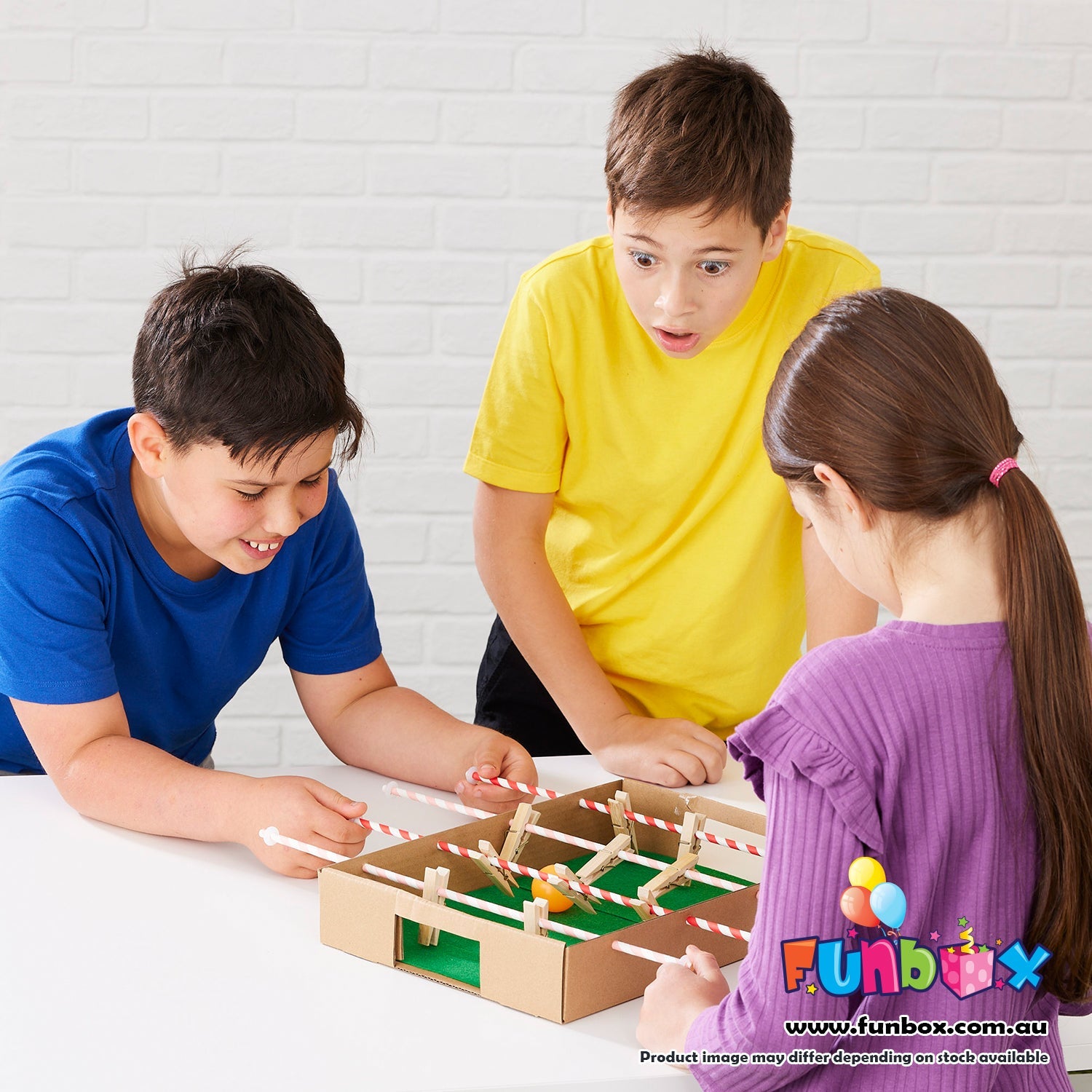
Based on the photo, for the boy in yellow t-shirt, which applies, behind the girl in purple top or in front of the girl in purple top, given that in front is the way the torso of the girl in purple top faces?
in front

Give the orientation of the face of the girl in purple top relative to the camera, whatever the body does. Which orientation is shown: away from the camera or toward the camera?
away from the camera

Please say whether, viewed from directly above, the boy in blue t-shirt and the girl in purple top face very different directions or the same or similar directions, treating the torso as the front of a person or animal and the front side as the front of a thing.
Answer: very different directions

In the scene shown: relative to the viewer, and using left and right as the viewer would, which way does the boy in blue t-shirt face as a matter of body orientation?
facing the viewer and to the right of the viewer

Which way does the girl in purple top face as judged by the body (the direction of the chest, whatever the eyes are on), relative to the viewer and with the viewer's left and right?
facing away from the viewer and to the left of the viewer

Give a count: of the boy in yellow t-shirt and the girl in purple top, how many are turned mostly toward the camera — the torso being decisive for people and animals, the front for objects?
1

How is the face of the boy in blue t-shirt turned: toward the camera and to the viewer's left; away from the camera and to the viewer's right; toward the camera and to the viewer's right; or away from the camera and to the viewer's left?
toward the camera and to the viewer's right

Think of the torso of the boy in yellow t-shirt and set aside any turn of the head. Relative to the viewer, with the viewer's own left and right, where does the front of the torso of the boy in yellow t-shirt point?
facing the viewer

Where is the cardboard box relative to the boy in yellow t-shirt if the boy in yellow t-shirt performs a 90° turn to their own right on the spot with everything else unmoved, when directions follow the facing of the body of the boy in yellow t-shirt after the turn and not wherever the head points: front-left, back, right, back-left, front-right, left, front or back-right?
left

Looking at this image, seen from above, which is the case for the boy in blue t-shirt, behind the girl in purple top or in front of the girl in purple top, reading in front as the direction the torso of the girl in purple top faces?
in front
